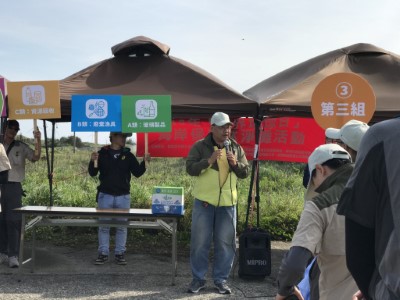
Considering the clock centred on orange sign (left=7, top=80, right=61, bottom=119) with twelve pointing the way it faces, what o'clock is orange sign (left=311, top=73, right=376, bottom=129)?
orange sign (left=311, top=73, right=376, bottom=129) is roughly at 10 o'clock from orange sign (left=7, top=80, right=61, bottom=119).

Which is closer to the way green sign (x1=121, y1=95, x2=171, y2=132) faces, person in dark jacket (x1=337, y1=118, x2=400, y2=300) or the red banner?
the person in dark jacket

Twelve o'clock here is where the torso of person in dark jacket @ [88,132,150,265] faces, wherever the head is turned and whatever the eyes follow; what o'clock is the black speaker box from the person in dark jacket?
The black speaker box is roughly at 10 o'clock from the person in dark jacket.

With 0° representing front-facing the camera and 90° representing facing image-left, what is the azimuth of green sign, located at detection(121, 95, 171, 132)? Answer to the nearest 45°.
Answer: approximately 0°

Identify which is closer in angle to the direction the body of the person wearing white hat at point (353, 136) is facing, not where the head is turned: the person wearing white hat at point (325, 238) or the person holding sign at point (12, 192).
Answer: the person holding sign

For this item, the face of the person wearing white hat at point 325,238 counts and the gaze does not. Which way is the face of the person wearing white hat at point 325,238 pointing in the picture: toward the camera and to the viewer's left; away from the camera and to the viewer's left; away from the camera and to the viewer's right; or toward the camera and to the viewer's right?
away from the camera and to the viewer's left

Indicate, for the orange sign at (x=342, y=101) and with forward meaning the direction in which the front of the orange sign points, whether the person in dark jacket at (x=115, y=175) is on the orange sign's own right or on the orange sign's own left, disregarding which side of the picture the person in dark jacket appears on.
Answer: on the orange sign's own right

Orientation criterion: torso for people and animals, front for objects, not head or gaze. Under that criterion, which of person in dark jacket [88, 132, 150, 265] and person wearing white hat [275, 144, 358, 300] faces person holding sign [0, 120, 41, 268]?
the person wearing white hat
